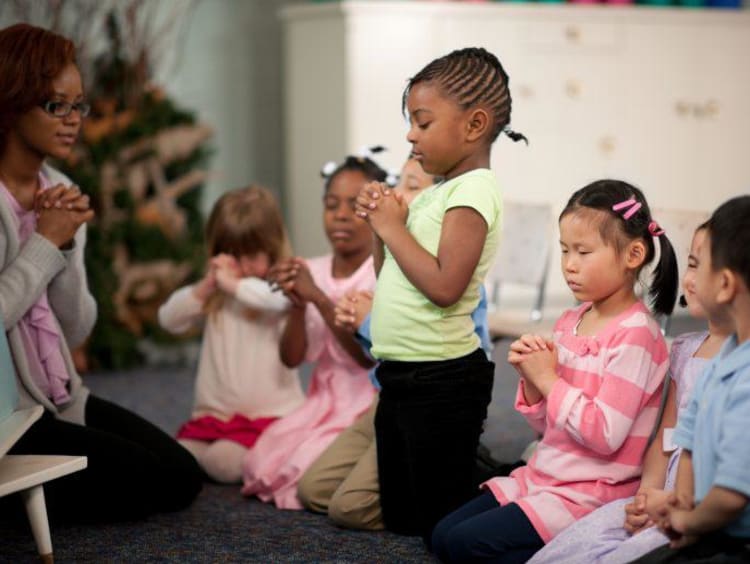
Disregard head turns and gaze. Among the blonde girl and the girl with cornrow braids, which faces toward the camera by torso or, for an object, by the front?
the blonde girl

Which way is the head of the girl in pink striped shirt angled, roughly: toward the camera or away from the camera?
toward the camera

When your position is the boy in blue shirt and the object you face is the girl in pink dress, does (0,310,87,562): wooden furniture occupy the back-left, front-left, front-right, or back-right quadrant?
front-left

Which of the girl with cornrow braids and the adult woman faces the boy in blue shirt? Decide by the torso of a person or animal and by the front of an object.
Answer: the adult woman

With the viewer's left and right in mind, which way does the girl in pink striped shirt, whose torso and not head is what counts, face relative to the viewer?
facing the viewer and to the left of the viewer

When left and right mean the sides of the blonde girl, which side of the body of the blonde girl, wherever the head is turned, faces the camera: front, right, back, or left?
front

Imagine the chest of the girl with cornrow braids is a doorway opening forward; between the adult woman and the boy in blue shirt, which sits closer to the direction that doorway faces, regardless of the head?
the adult woman

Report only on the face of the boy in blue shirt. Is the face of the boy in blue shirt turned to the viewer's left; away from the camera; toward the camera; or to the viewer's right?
to the viewer's left

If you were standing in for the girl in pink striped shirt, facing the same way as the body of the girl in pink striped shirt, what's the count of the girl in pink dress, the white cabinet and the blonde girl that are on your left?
0

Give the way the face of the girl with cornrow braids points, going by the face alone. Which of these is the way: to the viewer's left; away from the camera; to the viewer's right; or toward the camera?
to the viewer's left

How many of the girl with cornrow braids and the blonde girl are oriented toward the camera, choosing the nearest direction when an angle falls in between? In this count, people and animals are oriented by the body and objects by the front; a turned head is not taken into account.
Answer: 1

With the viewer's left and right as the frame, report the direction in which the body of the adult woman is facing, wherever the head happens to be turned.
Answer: facing the viewer and to the right of the viewer

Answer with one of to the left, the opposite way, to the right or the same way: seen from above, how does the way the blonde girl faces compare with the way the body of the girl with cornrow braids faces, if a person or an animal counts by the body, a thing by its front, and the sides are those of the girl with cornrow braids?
to the left

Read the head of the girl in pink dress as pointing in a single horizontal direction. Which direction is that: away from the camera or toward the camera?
toward the camera

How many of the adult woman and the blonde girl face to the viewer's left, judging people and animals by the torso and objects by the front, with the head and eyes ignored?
0

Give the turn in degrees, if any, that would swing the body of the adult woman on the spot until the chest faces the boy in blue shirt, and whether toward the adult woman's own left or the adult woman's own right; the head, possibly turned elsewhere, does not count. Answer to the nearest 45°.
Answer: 0° — they already face them

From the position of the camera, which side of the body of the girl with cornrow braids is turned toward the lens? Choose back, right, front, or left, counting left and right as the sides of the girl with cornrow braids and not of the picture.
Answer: left

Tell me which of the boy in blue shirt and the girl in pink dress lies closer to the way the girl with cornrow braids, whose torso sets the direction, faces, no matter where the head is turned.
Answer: the girl in pink dress

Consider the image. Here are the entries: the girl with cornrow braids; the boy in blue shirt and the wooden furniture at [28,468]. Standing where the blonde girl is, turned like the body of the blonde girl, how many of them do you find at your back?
0
